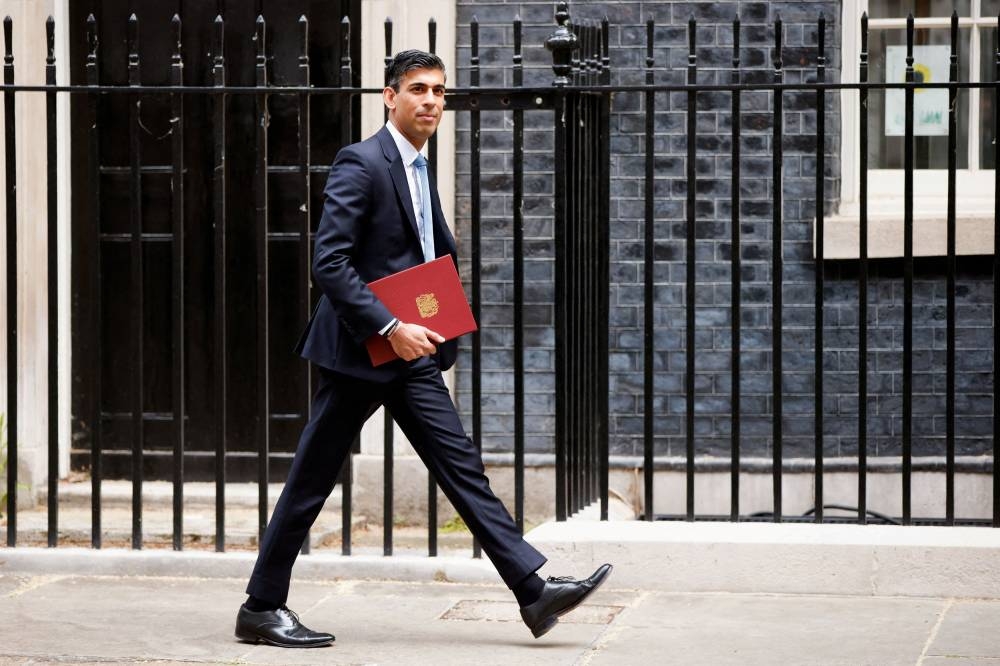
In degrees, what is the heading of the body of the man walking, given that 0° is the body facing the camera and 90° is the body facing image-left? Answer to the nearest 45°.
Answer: approximately 270°

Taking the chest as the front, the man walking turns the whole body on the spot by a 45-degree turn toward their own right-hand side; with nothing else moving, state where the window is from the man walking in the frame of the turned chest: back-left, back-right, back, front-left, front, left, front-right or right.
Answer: left

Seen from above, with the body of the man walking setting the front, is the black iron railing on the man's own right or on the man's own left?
on the man's own left

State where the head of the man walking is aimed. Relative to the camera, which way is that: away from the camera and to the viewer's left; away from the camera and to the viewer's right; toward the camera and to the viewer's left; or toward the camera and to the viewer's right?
toward the camera and to the viewer's right
